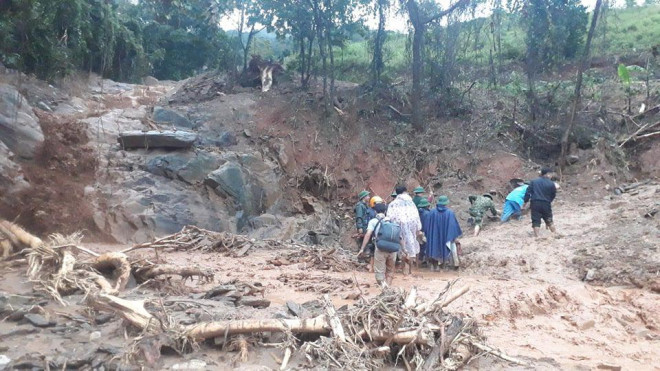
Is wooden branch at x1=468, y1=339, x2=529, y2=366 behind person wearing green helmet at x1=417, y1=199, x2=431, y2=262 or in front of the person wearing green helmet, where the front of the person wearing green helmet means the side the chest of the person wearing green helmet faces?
behind

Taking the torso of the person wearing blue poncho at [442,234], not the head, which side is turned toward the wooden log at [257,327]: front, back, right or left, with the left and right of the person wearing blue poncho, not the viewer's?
back

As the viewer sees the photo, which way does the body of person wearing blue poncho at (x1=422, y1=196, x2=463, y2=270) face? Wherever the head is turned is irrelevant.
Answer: away from the camera

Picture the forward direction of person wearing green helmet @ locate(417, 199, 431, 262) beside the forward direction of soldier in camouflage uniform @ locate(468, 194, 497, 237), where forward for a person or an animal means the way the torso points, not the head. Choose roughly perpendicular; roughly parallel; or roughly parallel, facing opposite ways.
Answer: roughly perpendicular

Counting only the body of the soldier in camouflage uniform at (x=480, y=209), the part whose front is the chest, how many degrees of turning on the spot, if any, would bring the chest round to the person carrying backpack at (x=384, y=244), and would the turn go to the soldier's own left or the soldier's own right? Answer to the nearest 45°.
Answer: approximately 135° to the soldier's own right

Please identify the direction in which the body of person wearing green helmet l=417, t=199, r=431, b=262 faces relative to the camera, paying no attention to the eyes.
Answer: away from the camera

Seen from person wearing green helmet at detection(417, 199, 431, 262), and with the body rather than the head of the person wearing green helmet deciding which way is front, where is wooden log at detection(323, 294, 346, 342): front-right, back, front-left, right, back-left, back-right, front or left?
back

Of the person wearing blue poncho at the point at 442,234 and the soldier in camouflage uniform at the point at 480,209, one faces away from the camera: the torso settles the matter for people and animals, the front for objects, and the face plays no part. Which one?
the person wearing blue poncho

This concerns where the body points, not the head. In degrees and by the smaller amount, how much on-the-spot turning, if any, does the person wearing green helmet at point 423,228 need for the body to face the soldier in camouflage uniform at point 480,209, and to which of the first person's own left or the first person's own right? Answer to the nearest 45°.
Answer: approximately 45° to the first person's own right

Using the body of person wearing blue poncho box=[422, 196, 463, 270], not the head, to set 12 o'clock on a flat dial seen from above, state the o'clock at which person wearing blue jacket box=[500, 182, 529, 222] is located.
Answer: person wearing blue jacket box=[500, 182, 529, 222] is roughly at 1 o'clock from person wearing blue poncho box=[422, 196, 463, 270].
